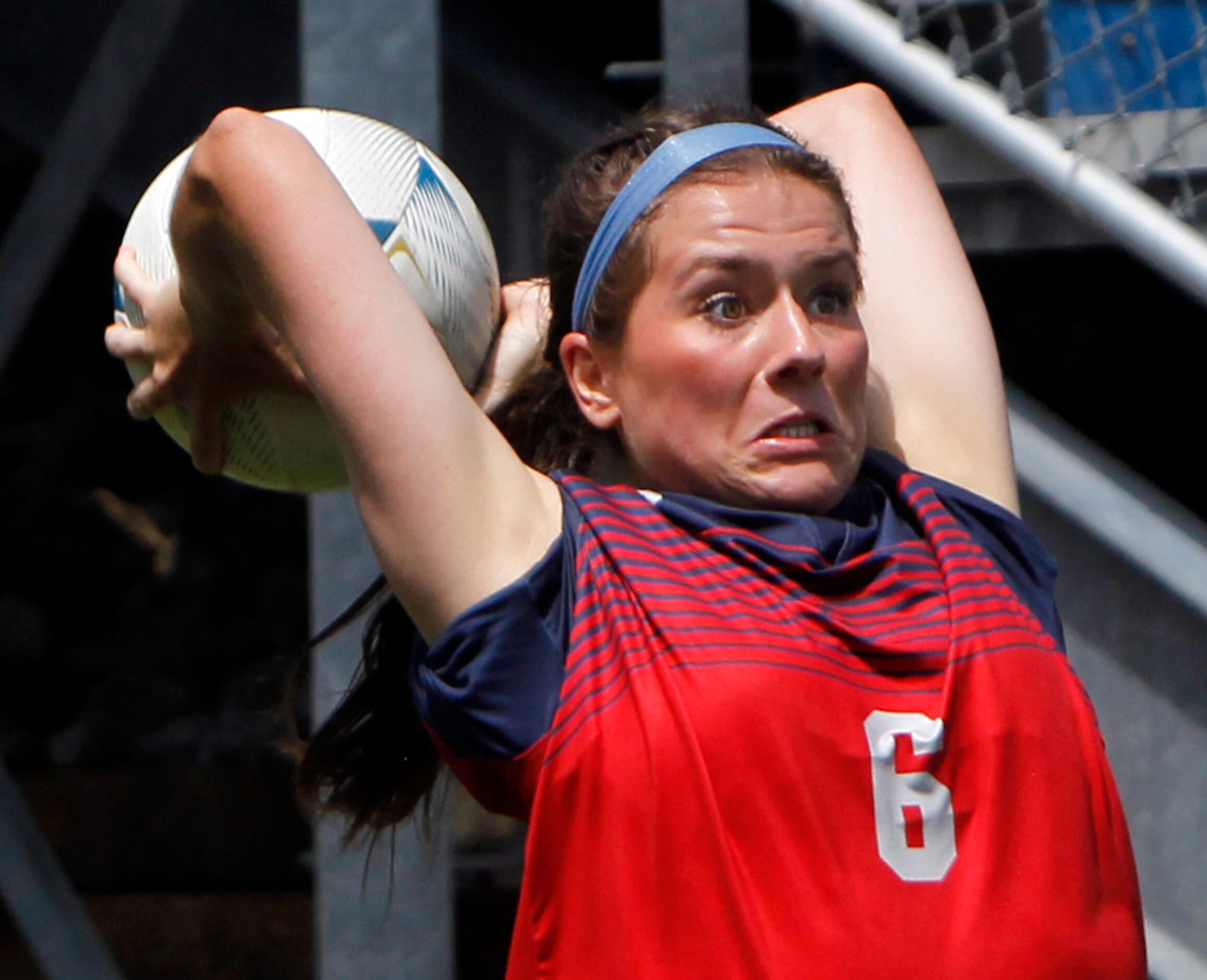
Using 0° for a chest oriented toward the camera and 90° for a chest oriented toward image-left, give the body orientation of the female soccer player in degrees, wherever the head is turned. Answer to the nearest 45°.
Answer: approximately 315°

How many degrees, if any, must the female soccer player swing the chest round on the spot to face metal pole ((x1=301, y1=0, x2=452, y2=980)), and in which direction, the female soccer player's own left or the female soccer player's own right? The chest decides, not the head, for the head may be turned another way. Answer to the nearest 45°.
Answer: approximately 180°

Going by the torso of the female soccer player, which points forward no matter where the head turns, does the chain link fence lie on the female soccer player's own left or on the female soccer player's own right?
on the female soccer player's own left

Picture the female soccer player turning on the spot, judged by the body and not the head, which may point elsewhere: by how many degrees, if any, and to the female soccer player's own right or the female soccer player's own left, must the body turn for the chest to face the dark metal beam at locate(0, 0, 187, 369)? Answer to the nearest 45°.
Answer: approximately 180°

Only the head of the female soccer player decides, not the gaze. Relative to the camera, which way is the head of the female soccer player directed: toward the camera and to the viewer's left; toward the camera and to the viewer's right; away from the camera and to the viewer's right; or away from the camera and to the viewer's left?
toward the camera and to the viewer's right

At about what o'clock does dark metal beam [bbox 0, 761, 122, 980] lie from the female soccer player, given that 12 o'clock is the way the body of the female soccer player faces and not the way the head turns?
The dark metal beam is roughly at 6 o'clock from the female soccer player.

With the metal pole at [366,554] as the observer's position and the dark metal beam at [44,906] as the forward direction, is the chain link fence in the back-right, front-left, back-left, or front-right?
back-right
